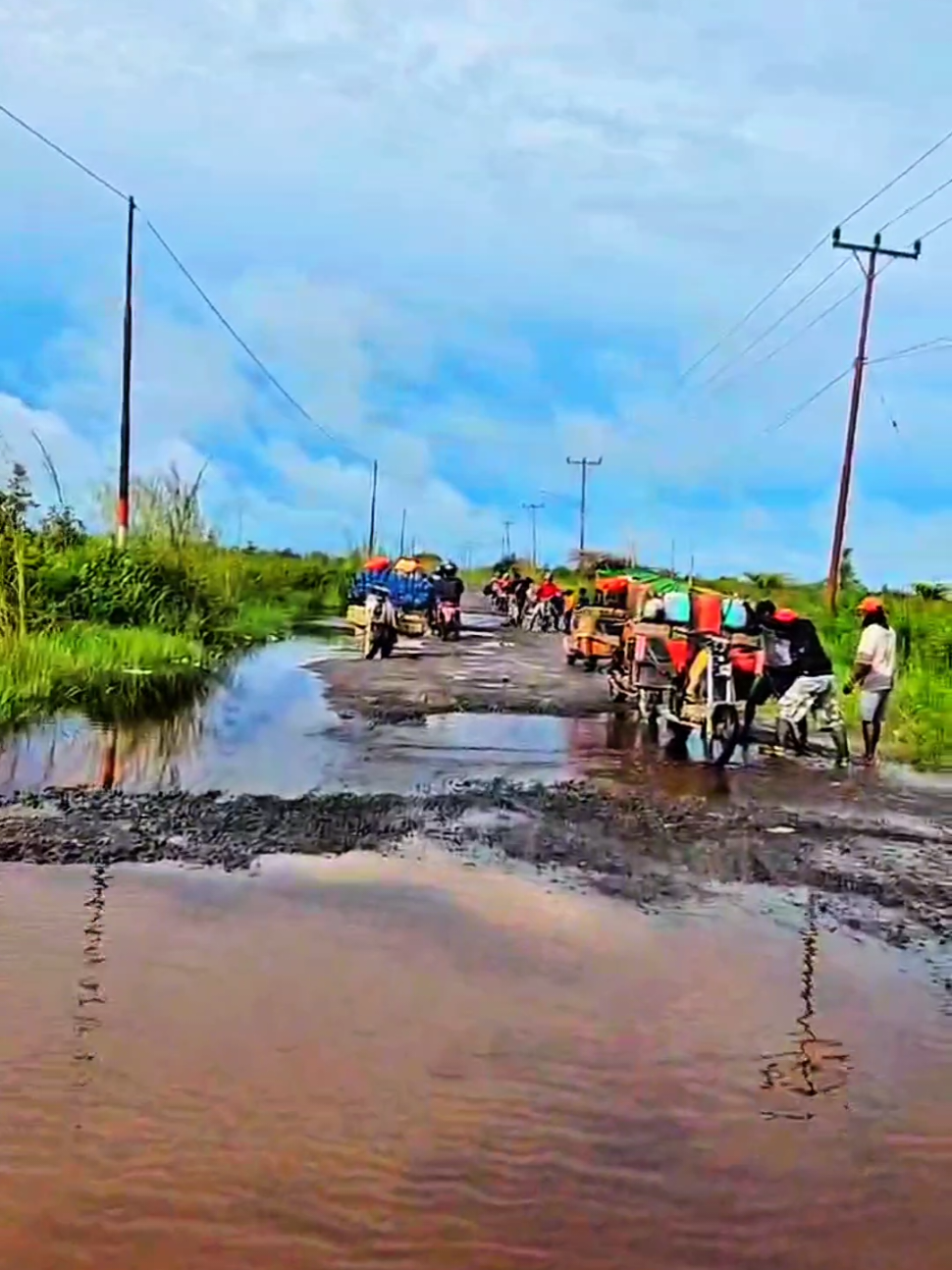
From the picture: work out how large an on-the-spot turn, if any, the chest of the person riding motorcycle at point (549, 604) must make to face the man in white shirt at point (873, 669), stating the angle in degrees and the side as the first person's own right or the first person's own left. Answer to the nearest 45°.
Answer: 0° — they already face them

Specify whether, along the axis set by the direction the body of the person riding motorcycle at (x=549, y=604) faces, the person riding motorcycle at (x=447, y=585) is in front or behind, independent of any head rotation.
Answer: in front

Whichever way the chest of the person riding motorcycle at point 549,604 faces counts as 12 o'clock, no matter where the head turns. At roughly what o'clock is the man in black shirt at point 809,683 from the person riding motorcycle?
The man in black shirt is roughly at 12 o'clock from the person riding motorcycle.

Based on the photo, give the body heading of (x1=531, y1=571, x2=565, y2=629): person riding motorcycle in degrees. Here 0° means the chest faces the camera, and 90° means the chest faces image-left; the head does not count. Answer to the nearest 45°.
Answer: approximately 0°

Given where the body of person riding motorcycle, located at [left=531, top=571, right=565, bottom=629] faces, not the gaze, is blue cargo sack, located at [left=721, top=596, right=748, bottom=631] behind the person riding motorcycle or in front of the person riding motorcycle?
in front

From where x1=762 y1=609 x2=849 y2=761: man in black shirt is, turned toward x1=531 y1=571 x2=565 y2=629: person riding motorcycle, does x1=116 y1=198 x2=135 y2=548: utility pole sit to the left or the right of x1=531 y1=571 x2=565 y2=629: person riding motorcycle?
left

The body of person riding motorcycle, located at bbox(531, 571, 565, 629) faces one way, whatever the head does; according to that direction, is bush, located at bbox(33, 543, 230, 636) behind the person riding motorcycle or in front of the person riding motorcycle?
in front

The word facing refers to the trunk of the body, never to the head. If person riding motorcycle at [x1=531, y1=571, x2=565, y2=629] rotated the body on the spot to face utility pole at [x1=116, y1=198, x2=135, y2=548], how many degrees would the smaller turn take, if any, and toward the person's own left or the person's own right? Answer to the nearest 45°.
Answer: approximately 45° to the person's own right
